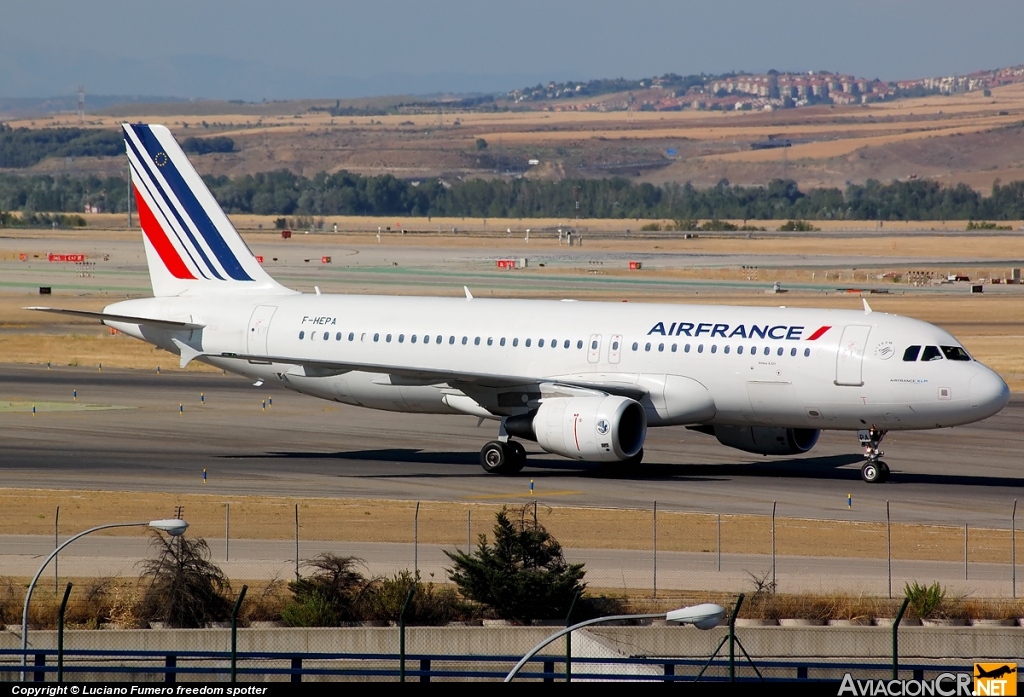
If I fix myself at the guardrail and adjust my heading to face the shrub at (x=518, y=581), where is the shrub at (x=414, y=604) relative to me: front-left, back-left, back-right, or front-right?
front-left

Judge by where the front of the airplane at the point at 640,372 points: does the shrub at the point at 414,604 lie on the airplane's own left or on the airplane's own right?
on the airplane's own right

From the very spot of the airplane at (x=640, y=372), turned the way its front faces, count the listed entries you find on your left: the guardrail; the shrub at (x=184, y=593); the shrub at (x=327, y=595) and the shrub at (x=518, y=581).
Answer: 0

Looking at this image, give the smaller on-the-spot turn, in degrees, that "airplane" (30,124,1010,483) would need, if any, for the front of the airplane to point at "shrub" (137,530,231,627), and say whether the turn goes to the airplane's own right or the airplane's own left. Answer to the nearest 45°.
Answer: approximately 90° to the airplane's own right

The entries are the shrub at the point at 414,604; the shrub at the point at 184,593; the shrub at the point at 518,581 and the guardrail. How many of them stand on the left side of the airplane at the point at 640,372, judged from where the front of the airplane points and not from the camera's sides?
0

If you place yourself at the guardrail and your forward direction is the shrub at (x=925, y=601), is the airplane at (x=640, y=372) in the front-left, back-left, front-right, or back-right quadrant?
front-left

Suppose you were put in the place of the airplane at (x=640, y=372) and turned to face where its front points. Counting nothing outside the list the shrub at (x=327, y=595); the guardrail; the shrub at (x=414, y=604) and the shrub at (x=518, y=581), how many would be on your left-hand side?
0

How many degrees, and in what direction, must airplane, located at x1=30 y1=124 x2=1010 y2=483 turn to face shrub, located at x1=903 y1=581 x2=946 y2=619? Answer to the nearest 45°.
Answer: approximately 45° to its right

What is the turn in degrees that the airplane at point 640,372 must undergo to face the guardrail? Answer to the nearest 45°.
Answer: approximately 45° to its right

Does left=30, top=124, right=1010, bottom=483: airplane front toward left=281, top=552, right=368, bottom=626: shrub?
no

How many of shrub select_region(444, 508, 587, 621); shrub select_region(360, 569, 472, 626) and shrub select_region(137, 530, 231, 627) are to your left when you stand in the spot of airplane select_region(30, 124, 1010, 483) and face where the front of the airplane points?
0
